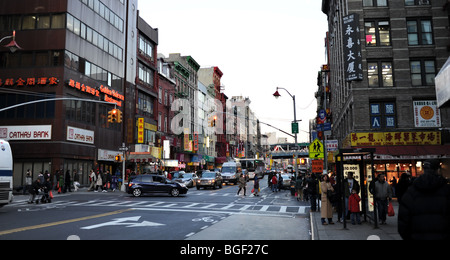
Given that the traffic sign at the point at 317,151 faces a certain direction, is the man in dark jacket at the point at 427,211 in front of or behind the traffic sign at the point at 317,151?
in front

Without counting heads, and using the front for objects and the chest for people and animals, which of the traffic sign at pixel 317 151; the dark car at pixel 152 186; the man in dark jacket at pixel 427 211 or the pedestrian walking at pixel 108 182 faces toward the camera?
the traffic sign

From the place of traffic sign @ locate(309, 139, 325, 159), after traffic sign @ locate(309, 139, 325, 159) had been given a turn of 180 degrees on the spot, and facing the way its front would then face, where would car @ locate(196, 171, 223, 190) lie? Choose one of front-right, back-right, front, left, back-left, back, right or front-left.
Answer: front-left

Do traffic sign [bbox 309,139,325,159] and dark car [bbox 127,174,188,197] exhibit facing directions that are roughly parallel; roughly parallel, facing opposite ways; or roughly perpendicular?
roughly perpendicular

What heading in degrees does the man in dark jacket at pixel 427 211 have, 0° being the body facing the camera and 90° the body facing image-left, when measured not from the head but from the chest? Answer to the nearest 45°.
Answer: approximately 180°

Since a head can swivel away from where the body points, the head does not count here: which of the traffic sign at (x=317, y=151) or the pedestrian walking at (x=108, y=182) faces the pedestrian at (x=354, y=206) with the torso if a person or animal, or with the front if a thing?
the traffic sign

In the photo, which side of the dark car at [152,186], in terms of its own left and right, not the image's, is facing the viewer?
right

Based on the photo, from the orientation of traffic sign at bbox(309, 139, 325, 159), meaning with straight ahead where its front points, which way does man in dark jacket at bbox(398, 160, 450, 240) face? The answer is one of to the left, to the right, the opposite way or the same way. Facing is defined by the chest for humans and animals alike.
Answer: the opposite way

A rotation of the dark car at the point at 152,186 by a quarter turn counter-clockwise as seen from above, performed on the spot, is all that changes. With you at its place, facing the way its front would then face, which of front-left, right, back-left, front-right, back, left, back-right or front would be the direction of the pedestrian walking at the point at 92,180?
front-left
